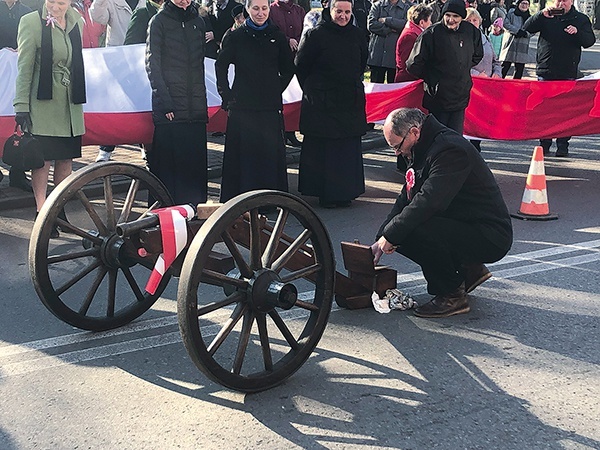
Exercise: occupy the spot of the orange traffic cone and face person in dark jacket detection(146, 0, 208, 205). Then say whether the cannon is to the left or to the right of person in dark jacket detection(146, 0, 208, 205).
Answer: left

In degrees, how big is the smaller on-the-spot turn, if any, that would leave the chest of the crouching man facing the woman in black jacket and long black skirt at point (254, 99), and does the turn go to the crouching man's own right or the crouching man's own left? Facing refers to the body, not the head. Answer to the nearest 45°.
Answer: approximately 45° to the crouching man's own right

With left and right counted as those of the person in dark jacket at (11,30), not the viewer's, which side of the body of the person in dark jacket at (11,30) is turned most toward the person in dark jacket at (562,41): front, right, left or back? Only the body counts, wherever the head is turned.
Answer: left

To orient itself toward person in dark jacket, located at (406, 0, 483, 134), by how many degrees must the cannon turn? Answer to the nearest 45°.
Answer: approximately 180°

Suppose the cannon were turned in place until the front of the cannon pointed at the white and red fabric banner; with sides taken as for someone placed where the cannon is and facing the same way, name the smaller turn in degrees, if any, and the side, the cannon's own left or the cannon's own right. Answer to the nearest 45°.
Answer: approximately 135° to the cannon's own right

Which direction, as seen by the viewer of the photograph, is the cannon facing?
facing the viewer and to the left of the viewer

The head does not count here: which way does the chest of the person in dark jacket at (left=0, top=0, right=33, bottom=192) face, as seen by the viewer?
toward the camera

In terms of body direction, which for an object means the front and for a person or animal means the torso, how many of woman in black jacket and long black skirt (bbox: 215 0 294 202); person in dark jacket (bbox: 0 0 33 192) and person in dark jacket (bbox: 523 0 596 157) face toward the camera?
3

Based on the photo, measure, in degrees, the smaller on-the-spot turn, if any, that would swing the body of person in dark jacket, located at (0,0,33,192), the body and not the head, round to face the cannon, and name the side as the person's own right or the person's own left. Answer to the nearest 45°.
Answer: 0° — they already face it

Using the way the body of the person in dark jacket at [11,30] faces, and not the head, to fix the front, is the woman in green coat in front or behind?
in front

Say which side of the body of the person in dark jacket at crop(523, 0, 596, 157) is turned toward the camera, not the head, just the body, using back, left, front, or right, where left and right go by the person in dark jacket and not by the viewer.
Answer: front

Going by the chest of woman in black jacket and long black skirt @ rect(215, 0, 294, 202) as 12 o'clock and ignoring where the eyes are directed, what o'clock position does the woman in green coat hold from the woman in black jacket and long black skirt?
The woman in green coat is roughly at 2 o'clock from the woman in black jacket and long black skirt.

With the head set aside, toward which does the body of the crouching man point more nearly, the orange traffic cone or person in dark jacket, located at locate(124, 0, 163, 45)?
the person in dark jacket

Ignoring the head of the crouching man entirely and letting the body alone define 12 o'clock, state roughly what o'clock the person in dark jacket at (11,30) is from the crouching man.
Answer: The person in dark jacket is roughly at 1 o'clock from the crouching man.

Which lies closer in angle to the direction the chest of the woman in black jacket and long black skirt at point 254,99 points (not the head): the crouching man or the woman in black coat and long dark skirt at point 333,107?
the crouching man

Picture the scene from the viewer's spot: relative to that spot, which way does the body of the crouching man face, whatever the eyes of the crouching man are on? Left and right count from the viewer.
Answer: facing to the left of the viewer

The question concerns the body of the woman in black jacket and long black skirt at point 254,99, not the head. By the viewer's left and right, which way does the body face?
facing the viewer
